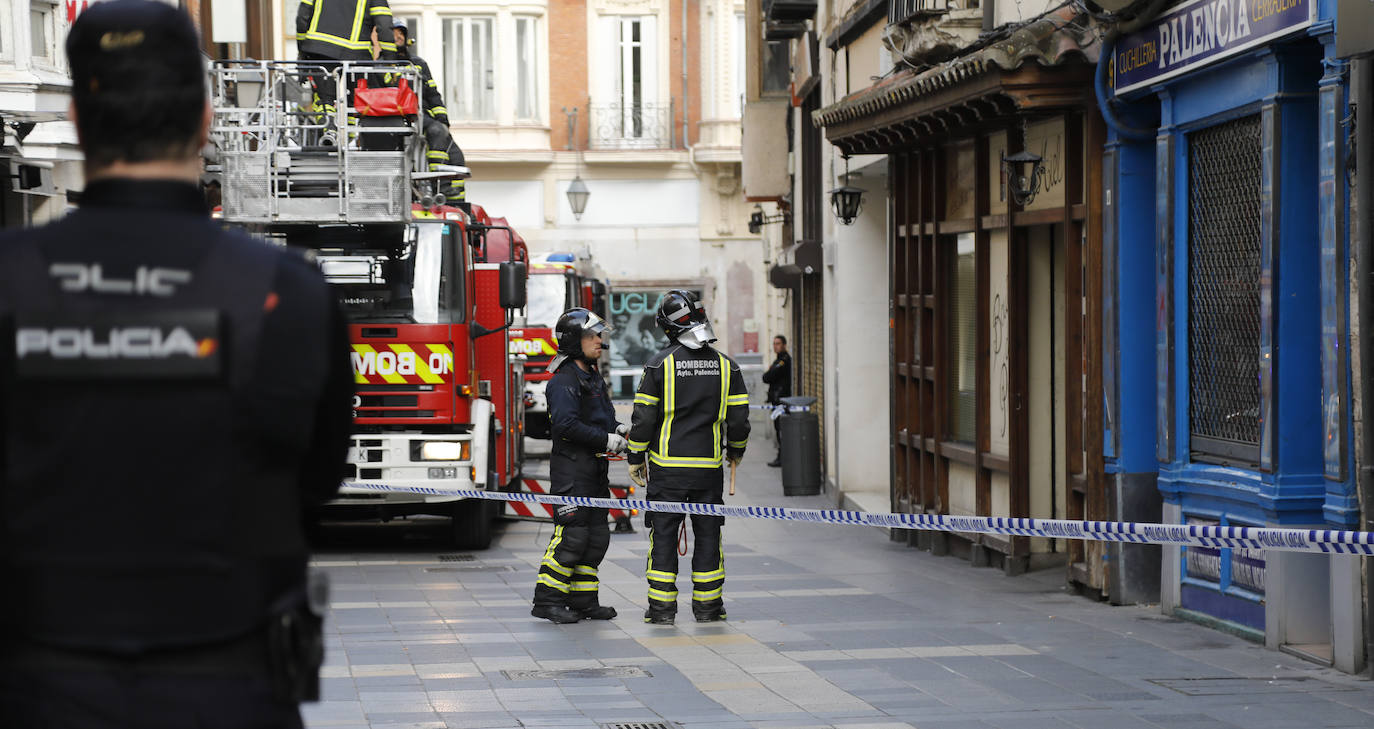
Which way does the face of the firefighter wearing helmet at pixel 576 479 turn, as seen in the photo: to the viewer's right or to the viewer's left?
to the viewer's right

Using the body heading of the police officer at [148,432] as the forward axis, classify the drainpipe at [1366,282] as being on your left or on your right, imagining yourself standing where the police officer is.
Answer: on your right

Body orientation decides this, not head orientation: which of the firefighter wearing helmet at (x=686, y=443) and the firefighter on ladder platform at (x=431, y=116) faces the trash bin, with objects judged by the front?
the firefighter wearing helmet

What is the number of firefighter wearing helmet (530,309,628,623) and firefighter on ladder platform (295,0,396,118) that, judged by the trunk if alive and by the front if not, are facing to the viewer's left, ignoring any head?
0

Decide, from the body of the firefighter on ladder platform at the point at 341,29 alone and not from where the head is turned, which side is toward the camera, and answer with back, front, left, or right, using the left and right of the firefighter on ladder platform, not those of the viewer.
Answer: back

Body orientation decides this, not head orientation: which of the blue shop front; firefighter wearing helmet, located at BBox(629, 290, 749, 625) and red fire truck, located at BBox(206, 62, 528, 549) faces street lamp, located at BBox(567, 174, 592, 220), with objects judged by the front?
the firefighter wearing helmet

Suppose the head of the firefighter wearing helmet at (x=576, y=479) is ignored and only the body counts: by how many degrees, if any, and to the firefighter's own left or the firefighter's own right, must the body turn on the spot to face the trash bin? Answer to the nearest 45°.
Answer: approximately 90° to the firefighter's own left

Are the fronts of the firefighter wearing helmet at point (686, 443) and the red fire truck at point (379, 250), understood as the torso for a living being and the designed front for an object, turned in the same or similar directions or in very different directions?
very different directions

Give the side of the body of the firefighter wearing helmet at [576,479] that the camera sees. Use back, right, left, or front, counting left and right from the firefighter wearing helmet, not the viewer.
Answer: right

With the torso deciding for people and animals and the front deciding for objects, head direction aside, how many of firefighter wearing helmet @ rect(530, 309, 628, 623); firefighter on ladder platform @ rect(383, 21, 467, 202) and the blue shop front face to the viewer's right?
1

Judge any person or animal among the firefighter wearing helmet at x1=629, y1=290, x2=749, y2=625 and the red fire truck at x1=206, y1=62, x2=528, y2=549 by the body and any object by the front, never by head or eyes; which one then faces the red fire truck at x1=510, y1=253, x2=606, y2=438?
the firefighter wearing helmet

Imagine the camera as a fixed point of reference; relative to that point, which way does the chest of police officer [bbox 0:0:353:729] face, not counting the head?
away from the camera

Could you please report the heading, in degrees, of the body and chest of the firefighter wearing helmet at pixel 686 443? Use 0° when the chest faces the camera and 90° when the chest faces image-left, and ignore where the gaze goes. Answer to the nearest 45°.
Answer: approximately 180°

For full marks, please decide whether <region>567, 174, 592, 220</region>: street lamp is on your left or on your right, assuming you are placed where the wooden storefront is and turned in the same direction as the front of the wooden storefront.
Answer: on your right

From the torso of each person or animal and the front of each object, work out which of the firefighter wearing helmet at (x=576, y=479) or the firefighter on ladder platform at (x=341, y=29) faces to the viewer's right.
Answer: the firefighter wearing helmet

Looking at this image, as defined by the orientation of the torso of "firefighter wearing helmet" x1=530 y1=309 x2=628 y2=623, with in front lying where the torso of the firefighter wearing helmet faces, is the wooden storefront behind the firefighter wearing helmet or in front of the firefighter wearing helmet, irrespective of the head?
in front
